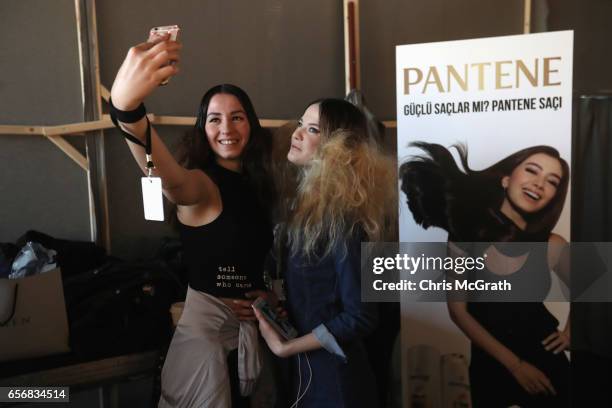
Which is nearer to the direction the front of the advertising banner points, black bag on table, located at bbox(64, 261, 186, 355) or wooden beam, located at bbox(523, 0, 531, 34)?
the black bag on table

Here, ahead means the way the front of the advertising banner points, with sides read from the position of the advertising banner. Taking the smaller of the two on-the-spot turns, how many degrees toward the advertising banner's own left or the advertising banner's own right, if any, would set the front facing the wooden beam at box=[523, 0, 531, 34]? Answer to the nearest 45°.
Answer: approximately 180°

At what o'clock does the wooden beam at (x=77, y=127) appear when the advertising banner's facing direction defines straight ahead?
The wooden beam is roughly at 3 o'clock from the advertising banner.

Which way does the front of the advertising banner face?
toward the camera

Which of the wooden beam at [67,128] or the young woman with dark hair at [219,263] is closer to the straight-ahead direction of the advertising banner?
the young woman with dark hair

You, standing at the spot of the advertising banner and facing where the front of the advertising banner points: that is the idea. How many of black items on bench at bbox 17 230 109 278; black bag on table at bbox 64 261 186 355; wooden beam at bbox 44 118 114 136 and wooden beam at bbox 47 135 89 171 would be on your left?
0

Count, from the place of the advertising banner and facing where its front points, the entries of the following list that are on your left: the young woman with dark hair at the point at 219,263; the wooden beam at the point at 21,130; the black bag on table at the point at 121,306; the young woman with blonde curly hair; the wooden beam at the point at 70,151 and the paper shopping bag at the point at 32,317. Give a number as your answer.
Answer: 0

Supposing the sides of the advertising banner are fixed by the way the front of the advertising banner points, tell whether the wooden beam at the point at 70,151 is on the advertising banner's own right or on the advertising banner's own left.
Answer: on the advertising banner's own right

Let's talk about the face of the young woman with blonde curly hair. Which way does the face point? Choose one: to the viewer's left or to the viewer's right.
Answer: to the viewer's left

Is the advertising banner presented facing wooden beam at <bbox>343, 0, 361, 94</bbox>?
no

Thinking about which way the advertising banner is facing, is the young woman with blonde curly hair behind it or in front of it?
in front

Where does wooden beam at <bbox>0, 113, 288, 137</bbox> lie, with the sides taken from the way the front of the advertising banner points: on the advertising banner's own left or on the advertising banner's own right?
on the advertising banner's own right

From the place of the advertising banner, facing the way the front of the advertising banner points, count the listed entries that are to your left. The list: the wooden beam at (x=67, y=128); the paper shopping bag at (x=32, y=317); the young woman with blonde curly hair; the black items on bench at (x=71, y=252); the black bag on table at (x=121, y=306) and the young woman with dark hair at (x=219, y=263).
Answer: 0

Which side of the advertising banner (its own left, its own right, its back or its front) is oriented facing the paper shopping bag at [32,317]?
right

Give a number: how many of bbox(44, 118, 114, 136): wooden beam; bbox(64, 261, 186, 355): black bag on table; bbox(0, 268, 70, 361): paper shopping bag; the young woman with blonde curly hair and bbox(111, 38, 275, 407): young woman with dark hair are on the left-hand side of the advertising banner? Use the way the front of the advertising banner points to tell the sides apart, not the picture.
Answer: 0

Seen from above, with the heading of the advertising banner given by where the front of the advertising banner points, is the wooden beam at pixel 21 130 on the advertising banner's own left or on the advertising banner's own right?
on the advertising banner's own right
